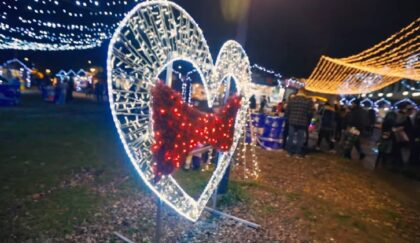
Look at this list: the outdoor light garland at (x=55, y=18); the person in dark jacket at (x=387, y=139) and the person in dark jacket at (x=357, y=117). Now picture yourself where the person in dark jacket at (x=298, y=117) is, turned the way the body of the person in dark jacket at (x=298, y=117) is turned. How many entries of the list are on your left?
1

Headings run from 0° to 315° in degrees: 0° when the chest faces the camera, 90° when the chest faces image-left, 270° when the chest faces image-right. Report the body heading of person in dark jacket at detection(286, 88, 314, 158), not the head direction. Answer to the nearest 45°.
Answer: approximately 180°

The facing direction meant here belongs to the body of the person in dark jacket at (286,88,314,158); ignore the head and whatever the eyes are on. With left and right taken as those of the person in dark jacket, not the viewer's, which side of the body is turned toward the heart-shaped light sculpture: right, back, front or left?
back

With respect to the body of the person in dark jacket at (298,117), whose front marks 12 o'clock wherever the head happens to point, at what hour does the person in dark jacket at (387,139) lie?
the person in dark jacket at (387,139) is roughly at 2 o'clock from the person in dark jacket at (298,117).

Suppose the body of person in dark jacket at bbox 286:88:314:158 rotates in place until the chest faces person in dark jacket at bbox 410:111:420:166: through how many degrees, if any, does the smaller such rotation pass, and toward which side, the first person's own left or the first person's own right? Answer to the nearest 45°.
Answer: approximately 45° to the first person's own right

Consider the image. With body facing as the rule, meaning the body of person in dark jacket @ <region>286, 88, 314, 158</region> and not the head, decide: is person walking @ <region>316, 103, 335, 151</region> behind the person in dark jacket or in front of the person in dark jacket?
in front

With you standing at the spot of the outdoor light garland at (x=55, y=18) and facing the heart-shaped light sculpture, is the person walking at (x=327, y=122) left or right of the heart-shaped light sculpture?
left
